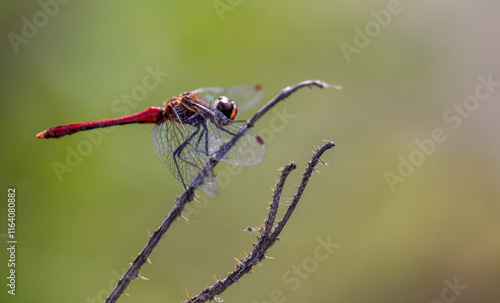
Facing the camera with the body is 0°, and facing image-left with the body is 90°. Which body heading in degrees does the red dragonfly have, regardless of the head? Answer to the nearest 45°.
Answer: approximately 270°

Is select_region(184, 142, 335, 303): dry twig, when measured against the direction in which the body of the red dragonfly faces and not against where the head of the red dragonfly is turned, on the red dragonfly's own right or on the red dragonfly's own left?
on the red dragonfly's own right
